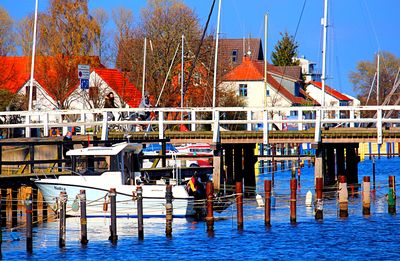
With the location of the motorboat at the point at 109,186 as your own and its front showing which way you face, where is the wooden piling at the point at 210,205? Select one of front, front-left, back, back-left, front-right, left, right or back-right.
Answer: back-left

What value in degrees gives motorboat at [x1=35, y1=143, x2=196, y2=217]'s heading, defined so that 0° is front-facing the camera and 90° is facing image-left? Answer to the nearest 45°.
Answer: approximately 90°

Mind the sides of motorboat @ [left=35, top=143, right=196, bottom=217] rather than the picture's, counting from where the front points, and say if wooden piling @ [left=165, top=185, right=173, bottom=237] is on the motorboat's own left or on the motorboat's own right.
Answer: on the motorboat's own left

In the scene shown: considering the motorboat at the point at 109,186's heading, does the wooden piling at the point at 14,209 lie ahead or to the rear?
ahead

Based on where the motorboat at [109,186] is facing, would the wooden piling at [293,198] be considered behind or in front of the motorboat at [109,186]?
behind

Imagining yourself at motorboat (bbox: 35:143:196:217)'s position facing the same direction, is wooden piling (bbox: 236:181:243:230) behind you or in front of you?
behind

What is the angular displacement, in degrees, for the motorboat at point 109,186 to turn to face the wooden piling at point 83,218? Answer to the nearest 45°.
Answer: approximately 90° to its left

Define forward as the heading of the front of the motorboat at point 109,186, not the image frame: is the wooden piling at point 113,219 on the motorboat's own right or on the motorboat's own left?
on the motorboat's own left
